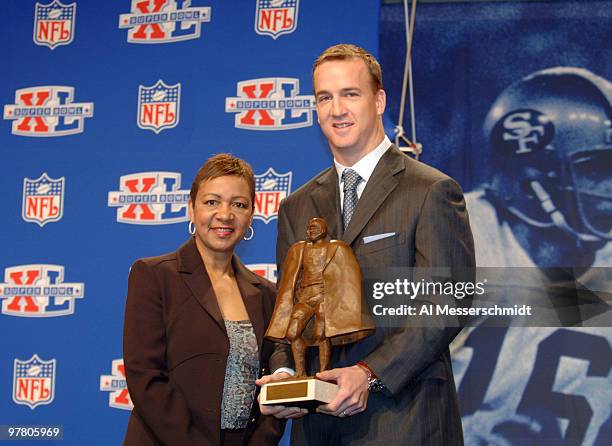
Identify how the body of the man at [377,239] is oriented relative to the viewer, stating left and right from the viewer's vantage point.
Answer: facing the viewer and to the left of the viewer

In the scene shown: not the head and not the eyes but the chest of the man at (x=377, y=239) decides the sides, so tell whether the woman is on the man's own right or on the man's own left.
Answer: on the man's own right

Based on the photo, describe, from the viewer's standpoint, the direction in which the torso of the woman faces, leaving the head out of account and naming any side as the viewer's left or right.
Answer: facing the viewer and to the right of the viewer

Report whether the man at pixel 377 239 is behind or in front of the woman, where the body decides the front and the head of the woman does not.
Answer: in front

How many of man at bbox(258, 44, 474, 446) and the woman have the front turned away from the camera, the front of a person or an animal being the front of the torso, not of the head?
0
